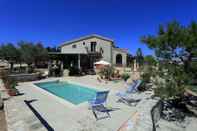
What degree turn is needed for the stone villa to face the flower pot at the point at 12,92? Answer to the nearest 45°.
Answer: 0° — it already faces it

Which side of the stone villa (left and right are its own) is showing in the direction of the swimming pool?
front

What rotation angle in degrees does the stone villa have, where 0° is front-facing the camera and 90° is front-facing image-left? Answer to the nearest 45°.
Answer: approximately 0°

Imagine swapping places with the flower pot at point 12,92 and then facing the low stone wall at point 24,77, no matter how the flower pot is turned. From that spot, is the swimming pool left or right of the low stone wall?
right

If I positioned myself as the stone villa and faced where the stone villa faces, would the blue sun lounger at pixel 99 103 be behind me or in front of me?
in front

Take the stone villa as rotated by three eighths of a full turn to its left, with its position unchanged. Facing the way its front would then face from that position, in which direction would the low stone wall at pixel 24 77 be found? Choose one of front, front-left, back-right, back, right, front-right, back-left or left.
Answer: back
